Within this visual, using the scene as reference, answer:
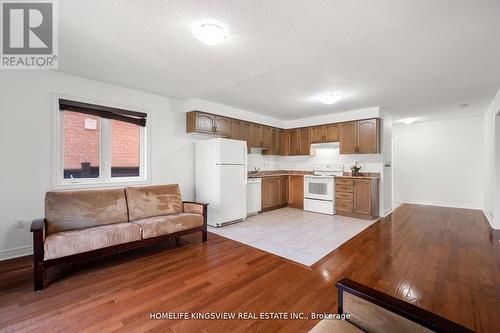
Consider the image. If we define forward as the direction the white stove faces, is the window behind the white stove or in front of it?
in front

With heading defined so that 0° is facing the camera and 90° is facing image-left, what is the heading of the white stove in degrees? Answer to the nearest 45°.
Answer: approximately 45°

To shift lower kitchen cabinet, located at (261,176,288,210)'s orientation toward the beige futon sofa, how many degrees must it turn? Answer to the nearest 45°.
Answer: approximately 90° to its right

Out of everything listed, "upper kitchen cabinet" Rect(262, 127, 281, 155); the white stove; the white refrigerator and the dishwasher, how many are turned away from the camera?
0

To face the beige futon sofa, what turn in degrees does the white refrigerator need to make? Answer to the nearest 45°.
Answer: approximately 90° to its right

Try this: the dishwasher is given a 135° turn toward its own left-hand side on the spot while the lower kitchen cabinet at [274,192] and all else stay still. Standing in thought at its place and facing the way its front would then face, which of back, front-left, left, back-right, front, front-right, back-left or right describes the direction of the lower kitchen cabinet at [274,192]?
front-right

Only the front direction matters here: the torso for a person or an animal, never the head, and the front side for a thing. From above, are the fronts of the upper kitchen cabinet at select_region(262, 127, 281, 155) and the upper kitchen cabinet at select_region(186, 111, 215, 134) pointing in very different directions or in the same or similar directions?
same or similar directions

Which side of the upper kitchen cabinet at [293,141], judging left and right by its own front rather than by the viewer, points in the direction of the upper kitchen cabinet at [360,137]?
left

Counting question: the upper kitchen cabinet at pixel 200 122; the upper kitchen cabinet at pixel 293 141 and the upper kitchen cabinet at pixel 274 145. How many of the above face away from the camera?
0

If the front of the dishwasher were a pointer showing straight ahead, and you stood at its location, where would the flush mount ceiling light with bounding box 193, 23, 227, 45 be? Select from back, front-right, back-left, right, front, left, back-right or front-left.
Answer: front-right

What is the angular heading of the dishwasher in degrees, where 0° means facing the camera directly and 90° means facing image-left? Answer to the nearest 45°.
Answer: approximately 315°

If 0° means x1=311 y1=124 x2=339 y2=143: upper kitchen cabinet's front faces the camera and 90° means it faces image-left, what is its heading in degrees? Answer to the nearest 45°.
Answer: approximately 45°

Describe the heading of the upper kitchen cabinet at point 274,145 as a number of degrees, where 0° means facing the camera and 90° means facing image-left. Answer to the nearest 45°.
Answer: approximately 315°
